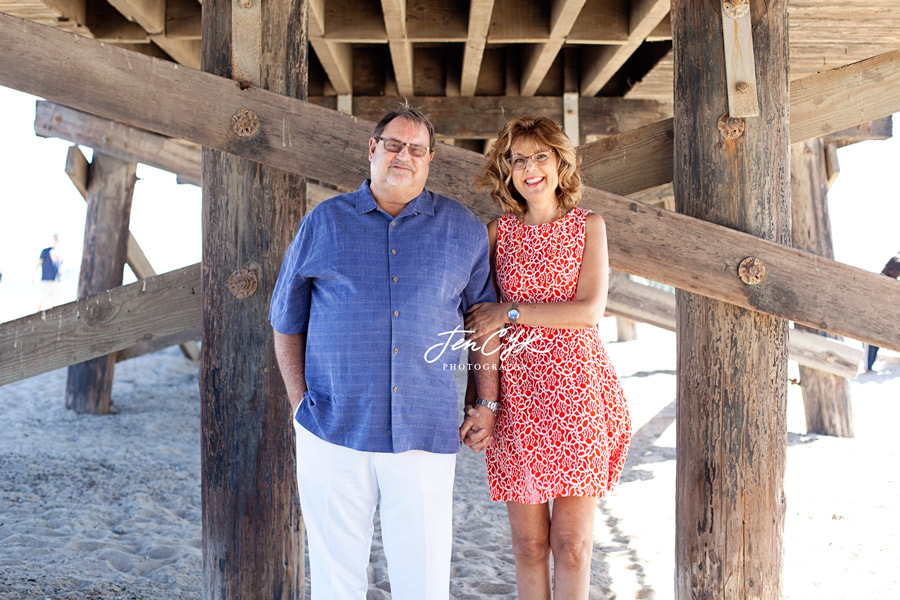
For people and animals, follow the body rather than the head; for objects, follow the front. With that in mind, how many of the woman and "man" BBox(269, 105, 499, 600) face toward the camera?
2

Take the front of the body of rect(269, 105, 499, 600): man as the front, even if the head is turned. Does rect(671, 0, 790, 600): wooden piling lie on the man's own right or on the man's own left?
on the man's own left

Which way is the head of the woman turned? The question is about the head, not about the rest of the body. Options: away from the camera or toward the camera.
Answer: toward the camera

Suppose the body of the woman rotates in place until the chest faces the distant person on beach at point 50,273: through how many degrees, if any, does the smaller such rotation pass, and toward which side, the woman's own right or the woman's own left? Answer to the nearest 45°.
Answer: approximately 135° to the woman's own right

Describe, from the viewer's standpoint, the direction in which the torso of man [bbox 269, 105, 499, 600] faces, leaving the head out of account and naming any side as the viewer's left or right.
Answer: facing the viewer

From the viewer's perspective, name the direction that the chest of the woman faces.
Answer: toward the camera

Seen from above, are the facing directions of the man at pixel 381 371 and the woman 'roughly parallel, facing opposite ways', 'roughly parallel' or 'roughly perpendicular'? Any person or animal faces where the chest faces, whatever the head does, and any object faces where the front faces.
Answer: roughly parallel
